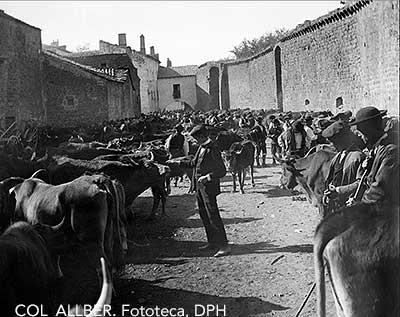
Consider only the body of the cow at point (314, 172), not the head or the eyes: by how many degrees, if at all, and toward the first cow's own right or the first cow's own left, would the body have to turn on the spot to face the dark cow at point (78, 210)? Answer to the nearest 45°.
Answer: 0° — it already faces it

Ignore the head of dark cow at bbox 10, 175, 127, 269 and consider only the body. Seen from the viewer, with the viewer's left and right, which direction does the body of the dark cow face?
facing away from the viewer and to the left of the viewer

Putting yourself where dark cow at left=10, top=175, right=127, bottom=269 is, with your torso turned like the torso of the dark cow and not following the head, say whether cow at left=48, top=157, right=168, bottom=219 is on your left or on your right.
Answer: on your right

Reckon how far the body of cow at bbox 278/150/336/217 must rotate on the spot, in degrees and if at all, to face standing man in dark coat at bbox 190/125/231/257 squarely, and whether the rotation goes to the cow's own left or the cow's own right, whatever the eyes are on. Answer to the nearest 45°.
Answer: approximately 45° to the cow's own right

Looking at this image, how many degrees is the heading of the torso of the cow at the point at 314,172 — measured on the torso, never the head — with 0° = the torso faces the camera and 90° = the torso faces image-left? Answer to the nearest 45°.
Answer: approximately 45°

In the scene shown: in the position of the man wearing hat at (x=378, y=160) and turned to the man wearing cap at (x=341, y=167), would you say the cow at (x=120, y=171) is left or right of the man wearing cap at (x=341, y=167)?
left

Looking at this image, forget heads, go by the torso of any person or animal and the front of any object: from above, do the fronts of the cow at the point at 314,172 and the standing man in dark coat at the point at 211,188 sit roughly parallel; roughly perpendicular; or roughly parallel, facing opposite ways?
roughly parallel

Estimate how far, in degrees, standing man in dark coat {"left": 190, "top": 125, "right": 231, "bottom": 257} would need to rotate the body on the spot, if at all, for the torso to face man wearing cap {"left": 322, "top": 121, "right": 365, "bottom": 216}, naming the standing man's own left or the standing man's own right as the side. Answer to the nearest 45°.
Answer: approximately 90° to the standing man's own left

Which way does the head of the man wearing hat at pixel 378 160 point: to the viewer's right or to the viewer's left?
to the viewer's left

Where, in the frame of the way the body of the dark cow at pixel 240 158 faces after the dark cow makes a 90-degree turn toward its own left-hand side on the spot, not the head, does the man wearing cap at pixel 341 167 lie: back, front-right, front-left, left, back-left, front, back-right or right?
front-right
